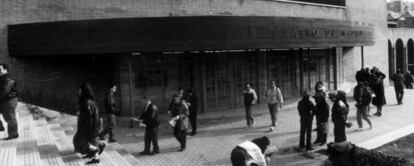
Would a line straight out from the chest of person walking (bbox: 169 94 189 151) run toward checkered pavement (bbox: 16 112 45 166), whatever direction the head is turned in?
yes

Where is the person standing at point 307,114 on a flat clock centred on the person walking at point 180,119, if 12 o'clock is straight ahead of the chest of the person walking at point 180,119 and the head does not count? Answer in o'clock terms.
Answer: the person standing at point 307,114 is roughly at 8 o'clock from the person walking at point 180,119.

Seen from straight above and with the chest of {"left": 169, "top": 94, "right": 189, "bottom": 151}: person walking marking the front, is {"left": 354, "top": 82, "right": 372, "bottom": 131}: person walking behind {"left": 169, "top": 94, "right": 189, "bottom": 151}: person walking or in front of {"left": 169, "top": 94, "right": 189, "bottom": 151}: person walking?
behind

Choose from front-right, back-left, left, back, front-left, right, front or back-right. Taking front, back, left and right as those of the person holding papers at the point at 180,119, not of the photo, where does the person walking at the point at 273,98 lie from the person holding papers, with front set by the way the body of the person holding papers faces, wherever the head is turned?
back

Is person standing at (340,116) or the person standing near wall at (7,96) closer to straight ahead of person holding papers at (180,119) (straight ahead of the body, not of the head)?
the person standing near wall

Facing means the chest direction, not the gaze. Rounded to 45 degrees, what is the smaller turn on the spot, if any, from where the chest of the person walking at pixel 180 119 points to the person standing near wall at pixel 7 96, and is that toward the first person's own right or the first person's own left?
0° — they already face them

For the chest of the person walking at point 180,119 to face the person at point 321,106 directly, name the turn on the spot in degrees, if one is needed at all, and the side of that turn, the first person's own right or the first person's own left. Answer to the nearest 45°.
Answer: approximately 135° to the first person's own left

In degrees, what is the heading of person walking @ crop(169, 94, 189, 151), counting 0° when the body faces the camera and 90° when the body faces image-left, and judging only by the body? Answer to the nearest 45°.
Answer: approximately 45°

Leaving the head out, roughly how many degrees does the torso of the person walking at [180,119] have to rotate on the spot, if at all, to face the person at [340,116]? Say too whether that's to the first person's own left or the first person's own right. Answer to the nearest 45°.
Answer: approximately 135° to the first person's own left

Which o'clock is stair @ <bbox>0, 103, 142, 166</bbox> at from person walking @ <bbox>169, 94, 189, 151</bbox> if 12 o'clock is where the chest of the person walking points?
The stair is roughly at 12 o'clock from the person walking.

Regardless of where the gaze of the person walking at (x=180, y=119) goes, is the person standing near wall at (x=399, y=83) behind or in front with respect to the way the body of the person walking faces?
behind
